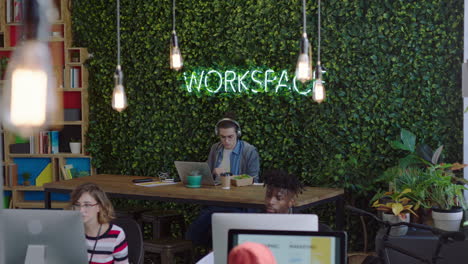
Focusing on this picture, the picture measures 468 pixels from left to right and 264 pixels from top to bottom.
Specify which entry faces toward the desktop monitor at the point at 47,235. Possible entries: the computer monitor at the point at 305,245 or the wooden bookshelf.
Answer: the wooden bookshelf

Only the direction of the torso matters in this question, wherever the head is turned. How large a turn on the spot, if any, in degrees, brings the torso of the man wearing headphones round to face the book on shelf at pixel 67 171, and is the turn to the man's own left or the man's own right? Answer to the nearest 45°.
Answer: approximately 90° to the man's own right

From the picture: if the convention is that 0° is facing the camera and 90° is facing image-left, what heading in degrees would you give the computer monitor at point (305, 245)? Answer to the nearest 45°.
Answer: approximately 0°

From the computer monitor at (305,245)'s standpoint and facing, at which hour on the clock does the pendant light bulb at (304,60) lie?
The pendant light bulb is roughly at 6 o'clock from the computer monitor.

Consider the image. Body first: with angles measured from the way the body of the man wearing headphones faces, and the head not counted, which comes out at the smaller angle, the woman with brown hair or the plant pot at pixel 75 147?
the woman with brown hair

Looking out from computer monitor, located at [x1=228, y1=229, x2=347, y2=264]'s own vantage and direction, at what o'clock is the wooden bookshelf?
The wooden bookshelf is roughly at 5 o'clock from the computer monitor.

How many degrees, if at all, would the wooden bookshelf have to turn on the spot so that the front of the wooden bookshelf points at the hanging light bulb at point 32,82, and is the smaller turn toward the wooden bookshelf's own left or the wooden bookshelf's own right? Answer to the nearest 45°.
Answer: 0° — it already faces it

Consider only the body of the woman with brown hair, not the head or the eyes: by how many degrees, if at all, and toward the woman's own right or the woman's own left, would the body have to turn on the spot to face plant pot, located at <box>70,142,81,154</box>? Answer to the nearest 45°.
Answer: approximately 135° to the woman's own right

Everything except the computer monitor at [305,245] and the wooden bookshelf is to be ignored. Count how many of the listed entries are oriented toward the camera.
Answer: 2

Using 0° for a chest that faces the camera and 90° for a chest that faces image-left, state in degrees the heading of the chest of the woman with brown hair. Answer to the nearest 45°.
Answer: approximately 45°
